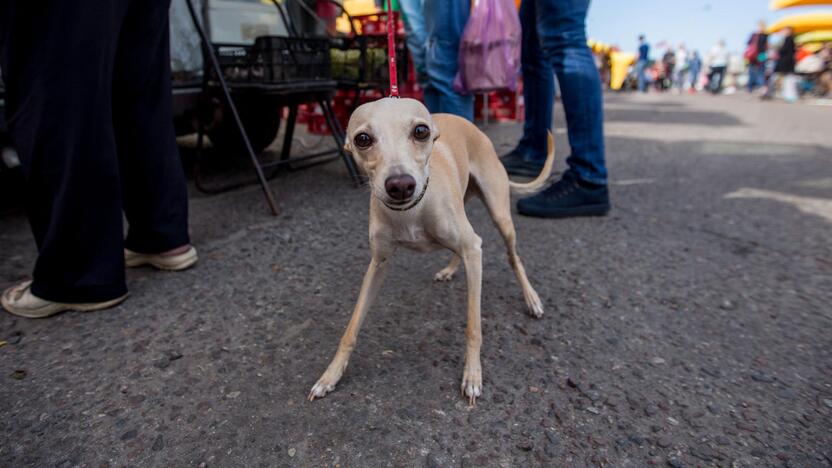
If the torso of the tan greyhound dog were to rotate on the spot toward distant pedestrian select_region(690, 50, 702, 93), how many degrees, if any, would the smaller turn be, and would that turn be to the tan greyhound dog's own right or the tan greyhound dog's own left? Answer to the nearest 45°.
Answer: approximately 180°

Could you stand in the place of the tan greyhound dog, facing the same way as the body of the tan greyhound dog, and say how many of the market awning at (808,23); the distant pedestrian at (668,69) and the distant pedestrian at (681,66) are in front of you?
0

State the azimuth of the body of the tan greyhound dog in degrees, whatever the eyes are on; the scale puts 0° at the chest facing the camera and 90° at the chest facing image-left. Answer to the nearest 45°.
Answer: approximately 45°

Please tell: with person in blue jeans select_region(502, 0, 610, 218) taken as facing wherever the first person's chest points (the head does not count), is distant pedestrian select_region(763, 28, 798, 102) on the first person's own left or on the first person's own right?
on the first person's own right

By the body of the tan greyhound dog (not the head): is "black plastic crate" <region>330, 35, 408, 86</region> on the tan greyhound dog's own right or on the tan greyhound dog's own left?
on the tan greyhound dog's own right

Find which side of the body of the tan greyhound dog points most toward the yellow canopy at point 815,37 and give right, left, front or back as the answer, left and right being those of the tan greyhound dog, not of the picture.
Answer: back

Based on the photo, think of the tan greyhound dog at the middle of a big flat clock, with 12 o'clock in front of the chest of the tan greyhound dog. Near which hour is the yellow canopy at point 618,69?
The yellow canopy is roughly at 5 o'clock from the tan greyhound dog.

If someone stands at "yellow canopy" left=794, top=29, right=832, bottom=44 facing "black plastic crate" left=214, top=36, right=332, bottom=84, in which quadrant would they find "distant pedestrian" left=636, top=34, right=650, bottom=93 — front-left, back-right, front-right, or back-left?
front-right

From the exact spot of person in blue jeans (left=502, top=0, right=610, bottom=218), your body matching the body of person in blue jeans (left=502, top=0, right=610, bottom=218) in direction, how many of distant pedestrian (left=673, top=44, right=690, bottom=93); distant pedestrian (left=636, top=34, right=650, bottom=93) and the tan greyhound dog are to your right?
2

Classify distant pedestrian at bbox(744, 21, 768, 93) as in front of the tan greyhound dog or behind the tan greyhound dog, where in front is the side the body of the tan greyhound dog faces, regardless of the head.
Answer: behind

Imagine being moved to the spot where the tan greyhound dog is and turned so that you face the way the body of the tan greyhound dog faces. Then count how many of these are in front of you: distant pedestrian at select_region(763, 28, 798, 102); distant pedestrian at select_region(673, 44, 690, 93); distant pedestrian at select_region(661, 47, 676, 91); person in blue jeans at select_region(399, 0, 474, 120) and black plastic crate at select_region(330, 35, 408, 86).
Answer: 0

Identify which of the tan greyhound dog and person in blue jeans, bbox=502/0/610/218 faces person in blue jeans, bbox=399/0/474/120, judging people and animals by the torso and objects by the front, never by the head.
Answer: person in blue jeans, bbox=502/0/610/218

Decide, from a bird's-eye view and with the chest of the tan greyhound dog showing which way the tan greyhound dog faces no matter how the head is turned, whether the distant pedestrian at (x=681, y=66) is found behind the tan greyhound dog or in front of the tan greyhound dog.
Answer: behind

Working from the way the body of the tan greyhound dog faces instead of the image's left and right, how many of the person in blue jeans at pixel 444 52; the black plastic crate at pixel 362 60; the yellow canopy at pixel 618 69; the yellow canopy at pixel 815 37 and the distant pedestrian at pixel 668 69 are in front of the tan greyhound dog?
0

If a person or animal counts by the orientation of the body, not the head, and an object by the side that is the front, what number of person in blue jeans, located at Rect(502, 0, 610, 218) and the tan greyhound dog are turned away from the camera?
0

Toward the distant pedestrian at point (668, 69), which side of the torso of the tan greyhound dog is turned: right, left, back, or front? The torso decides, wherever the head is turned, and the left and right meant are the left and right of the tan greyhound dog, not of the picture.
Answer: back

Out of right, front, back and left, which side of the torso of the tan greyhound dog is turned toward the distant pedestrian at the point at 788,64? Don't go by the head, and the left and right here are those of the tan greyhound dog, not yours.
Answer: back

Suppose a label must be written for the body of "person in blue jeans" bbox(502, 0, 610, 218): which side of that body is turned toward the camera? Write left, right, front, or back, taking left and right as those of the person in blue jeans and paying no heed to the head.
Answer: left

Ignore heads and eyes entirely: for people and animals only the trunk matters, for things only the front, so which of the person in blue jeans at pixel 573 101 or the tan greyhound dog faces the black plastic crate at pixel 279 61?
the person in blue jeans

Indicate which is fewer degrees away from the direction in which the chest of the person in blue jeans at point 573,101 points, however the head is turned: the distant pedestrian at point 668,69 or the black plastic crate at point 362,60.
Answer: the black plastic crate
